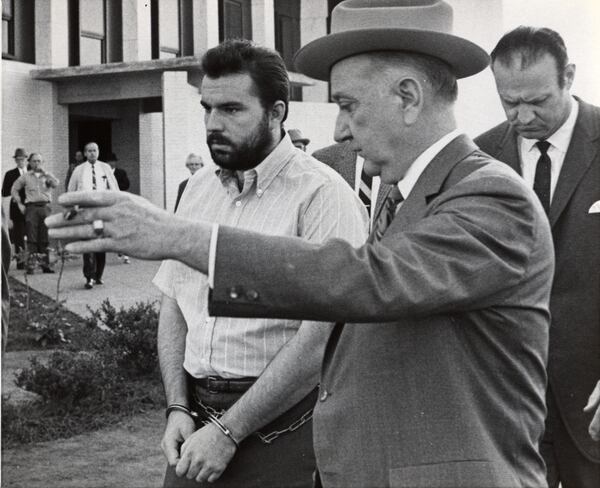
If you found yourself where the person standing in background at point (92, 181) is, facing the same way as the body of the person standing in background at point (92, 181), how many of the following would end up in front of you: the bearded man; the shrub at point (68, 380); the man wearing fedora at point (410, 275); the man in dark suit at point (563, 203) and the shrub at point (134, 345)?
5

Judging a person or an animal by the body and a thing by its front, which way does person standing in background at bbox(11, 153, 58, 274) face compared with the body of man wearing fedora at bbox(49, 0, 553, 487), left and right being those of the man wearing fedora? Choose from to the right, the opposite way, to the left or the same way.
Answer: to the left

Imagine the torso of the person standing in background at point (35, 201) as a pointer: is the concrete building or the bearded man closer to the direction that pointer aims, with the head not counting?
the bearded man

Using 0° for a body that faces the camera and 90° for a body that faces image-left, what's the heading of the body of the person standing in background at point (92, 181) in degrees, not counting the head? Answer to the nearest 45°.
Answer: approximately 0°

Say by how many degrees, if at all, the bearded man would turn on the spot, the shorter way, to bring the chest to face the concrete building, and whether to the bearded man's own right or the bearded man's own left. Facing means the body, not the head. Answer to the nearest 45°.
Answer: approximately 135° to the bearded man's own right

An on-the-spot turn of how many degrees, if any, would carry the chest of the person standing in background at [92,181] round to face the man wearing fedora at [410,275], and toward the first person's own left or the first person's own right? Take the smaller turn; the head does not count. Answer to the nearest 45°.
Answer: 0° — they already face them

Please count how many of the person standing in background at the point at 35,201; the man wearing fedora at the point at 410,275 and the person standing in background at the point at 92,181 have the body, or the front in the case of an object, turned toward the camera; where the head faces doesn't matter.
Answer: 2

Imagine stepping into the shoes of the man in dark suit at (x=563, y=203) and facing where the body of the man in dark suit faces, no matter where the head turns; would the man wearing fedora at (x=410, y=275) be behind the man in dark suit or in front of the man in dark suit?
in front

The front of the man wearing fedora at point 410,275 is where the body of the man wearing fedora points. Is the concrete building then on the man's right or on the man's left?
on the man's right

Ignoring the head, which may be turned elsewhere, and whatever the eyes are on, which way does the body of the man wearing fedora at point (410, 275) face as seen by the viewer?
to the viewer's left

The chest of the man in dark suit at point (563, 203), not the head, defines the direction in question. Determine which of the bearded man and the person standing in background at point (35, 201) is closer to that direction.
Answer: the bearded man

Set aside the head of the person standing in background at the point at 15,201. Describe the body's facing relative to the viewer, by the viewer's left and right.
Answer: facing the viewer and to the right of the viewer

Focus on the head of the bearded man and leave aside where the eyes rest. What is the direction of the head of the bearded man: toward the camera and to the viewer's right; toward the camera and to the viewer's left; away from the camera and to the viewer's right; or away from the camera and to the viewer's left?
toward the camera and to the viewer's left

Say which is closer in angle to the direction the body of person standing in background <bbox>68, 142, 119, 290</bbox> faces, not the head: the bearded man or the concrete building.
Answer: the bearded man

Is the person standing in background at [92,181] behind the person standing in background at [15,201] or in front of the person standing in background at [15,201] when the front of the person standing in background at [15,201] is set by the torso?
in front

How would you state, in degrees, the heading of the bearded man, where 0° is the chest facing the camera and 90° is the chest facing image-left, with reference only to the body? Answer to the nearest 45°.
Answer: approximately 45°
